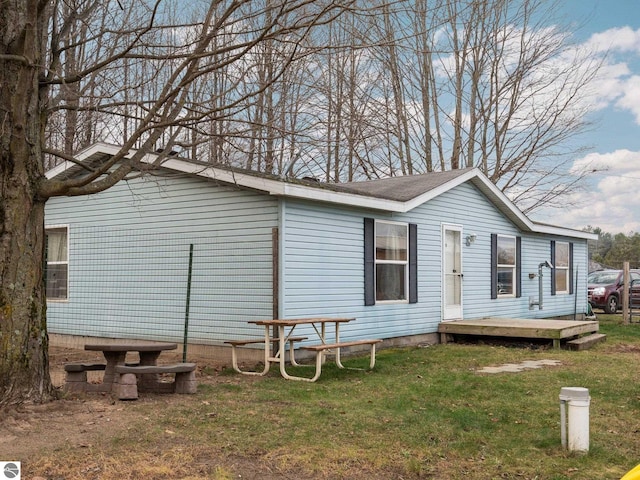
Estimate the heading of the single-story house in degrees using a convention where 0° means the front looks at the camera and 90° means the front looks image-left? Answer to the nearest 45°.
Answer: approximately 315°

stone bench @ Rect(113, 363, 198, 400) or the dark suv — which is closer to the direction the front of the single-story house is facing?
the stone bench

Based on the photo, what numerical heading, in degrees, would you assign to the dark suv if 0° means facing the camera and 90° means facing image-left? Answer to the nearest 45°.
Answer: approximately 45°

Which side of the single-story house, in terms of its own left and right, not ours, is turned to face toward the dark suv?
left

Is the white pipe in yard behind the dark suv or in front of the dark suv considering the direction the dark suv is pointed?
in front

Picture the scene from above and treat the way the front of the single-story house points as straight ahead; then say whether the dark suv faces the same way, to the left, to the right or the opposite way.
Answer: to the right

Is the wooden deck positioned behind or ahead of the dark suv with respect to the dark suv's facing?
ahead

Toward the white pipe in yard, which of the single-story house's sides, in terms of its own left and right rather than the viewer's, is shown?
front

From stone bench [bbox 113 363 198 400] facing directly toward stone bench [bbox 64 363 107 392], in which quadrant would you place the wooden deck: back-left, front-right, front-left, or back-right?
back-right

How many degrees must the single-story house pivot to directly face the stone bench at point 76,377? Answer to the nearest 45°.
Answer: approximately 45° to its right

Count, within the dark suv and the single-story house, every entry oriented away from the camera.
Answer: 0

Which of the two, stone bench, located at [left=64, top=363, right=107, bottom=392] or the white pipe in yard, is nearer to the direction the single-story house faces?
the white pipe in yard
